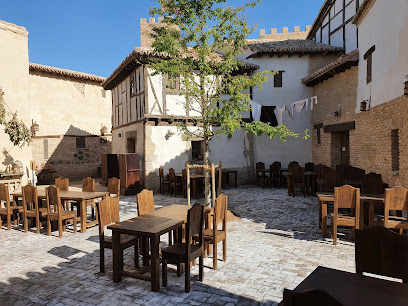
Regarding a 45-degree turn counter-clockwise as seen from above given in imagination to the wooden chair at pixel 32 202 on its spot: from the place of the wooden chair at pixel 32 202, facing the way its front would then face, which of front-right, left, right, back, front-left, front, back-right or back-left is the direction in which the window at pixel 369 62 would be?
right

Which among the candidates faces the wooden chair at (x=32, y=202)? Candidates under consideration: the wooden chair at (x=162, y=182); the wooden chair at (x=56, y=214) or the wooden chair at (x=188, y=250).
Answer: the wooden chair at (x=188, y=250)

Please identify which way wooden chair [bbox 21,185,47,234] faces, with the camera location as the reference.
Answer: facing away from the viewer and to the right of the viewer

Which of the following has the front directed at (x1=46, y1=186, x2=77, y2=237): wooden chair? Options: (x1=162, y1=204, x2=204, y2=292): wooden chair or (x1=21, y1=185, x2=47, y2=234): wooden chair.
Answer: (x1=162, y1=204, x2=204, y2=292): wooden chair

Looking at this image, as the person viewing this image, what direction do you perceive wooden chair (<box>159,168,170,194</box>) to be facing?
facing to the right of the viewer

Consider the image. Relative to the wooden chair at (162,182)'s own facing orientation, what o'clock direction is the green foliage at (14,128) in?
The green foliage is roughly at 6 o'clock from the wooden chair.

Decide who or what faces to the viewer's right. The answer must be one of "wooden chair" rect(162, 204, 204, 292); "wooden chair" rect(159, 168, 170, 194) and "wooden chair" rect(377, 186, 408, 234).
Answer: "wooden chair" rect(159, 168, 170, 194)

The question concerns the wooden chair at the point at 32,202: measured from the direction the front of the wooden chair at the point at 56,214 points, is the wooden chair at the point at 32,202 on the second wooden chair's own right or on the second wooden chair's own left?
on the second wooden chair's own left

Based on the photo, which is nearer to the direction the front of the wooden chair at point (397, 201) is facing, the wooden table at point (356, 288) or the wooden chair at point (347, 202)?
the wooden chair

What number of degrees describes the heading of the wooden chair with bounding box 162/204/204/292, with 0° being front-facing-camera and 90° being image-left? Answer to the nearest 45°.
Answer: approximately 135°

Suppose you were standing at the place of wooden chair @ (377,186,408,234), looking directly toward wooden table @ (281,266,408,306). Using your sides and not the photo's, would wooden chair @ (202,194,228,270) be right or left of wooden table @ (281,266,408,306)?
right
